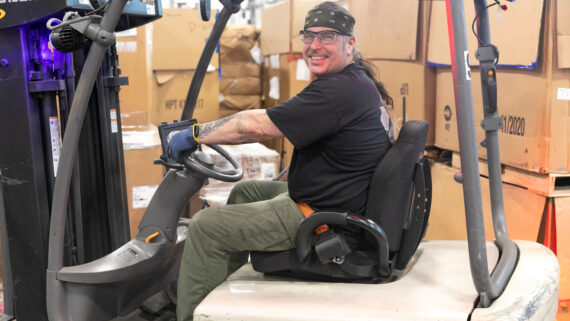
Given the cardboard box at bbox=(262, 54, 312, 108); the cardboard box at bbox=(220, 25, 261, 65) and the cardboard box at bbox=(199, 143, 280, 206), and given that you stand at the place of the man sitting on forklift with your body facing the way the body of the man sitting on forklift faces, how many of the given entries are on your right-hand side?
3

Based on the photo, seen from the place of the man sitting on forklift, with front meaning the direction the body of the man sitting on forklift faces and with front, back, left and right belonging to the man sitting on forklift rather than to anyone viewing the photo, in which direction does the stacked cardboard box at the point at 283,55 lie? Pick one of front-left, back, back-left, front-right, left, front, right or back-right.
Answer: right

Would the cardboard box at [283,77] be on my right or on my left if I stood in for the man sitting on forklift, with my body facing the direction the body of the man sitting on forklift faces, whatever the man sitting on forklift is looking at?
on my right

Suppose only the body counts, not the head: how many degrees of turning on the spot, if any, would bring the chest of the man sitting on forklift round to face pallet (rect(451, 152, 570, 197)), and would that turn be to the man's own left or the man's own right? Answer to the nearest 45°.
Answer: approximately 135° to the man's own right

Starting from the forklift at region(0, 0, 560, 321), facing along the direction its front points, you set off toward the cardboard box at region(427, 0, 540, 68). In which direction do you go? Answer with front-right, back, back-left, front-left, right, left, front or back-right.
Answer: back-right

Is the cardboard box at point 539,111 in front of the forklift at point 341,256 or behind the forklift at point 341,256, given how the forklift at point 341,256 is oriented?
behind

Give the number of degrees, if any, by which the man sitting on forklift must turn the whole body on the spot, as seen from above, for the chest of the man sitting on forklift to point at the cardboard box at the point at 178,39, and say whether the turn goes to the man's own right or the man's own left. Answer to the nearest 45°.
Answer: approximately 90° to the man's own right

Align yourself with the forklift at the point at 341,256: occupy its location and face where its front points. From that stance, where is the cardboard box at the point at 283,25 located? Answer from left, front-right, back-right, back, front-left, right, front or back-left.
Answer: right

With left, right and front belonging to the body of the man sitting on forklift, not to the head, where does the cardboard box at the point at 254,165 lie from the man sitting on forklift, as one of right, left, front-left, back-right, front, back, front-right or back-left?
right

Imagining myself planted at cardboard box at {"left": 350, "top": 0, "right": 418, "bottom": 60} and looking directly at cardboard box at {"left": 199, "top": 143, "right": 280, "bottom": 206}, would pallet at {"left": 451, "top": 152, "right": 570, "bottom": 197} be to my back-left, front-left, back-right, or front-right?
back-left

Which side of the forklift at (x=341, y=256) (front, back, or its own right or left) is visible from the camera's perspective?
left

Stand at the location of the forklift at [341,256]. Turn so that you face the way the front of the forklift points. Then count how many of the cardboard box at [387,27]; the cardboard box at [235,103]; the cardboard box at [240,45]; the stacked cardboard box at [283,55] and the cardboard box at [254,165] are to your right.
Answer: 5

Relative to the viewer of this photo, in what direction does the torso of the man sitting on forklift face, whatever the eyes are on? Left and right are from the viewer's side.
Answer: facing to the left of the viewer
